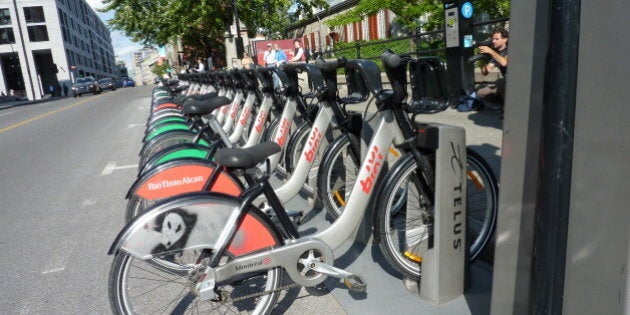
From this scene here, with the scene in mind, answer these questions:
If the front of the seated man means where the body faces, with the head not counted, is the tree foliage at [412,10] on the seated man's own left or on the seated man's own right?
on the seated man's own right

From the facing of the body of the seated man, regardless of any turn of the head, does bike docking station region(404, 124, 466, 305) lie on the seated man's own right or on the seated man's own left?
on the seated man's own left

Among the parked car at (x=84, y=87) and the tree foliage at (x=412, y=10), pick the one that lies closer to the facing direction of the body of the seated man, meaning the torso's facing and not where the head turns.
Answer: the parked car

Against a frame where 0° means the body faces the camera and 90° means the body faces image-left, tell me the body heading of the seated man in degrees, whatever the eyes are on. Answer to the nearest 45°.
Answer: approximately 90°

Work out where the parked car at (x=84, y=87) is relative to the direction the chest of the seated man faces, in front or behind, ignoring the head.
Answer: in front

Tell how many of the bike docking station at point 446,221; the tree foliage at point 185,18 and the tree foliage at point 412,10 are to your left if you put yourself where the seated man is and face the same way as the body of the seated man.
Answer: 1

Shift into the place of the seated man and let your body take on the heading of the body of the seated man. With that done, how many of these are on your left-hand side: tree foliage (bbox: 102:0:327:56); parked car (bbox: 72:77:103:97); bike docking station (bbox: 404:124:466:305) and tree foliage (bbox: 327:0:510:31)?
1

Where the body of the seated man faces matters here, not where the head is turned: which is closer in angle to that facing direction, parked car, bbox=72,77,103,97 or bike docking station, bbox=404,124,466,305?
the parked car

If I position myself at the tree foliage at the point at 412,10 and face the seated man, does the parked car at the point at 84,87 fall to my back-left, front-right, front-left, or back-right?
back-right

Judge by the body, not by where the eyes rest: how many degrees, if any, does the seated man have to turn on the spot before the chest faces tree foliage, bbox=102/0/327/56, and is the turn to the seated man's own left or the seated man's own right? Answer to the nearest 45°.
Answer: approximately 45° to the seated man's own right
